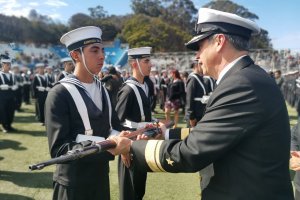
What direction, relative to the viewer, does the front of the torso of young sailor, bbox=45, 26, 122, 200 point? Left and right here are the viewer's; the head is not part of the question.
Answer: facing the viewer and to the right of the viewer
